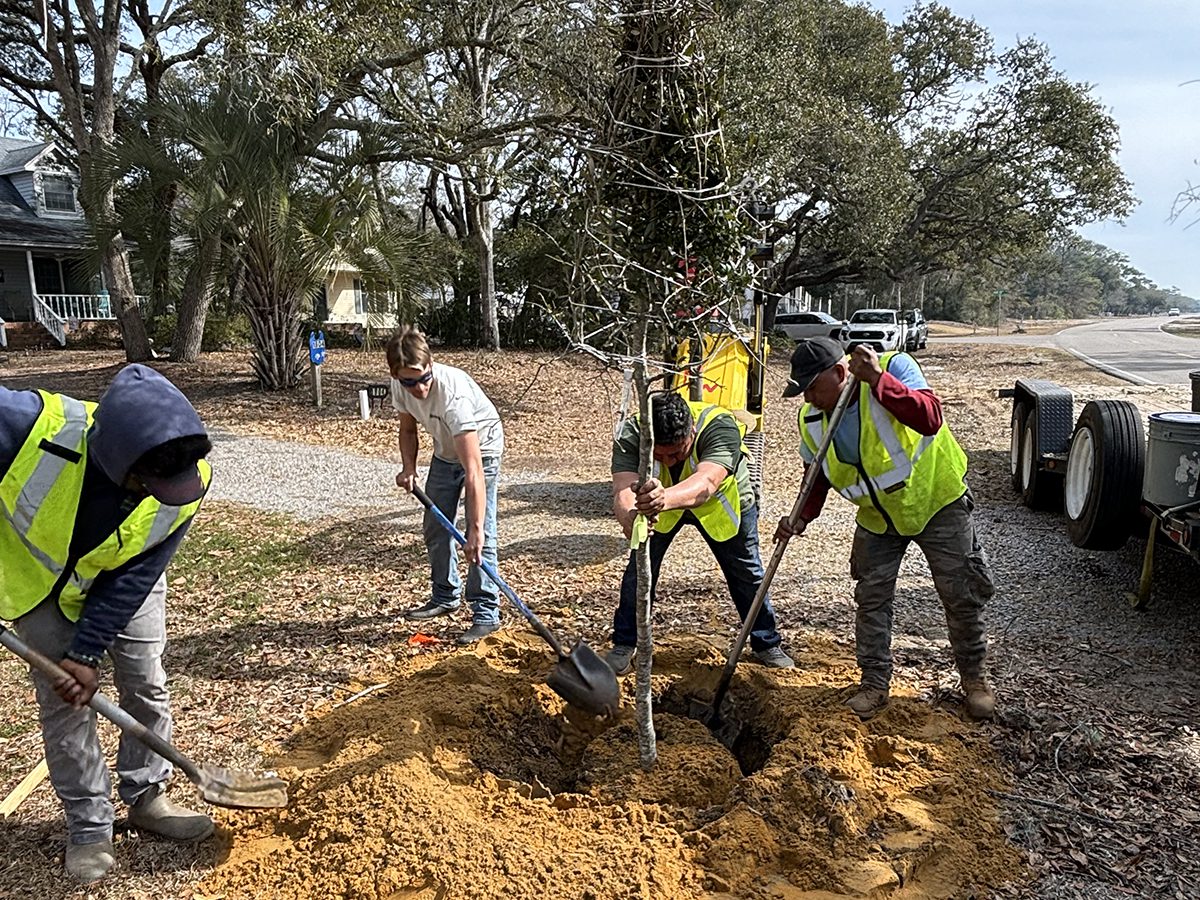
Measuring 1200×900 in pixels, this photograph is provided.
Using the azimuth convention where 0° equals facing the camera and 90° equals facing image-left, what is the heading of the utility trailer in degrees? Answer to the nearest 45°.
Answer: approximately 315°

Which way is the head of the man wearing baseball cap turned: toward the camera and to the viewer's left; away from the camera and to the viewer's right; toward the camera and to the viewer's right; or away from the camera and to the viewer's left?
toward the camera and to the viewer's left

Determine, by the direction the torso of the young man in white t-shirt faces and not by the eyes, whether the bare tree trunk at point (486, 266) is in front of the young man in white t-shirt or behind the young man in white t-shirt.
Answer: behind

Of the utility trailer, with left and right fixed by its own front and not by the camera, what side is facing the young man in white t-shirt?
right

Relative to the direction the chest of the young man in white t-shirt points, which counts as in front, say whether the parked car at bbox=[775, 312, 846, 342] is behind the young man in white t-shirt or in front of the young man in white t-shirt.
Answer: behind

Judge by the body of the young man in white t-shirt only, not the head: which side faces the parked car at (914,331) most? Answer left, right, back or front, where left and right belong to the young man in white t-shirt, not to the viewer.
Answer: back

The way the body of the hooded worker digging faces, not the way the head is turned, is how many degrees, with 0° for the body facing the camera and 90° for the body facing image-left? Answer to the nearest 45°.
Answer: approximately 315°

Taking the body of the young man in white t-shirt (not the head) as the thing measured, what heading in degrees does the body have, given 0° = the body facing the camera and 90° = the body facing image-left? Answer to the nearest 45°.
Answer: approximately 45°

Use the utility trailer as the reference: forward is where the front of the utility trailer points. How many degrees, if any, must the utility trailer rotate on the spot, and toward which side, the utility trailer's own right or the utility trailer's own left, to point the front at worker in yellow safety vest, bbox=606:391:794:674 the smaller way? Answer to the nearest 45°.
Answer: approximately 90° to the utility trailer's own right

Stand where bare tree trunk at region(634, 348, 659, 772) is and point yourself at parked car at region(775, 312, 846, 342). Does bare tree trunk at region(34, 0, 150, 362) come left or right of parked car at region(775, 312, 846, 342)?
left

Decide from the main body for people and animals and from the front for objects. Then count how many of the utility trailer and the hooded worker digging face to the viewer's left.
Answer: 0
